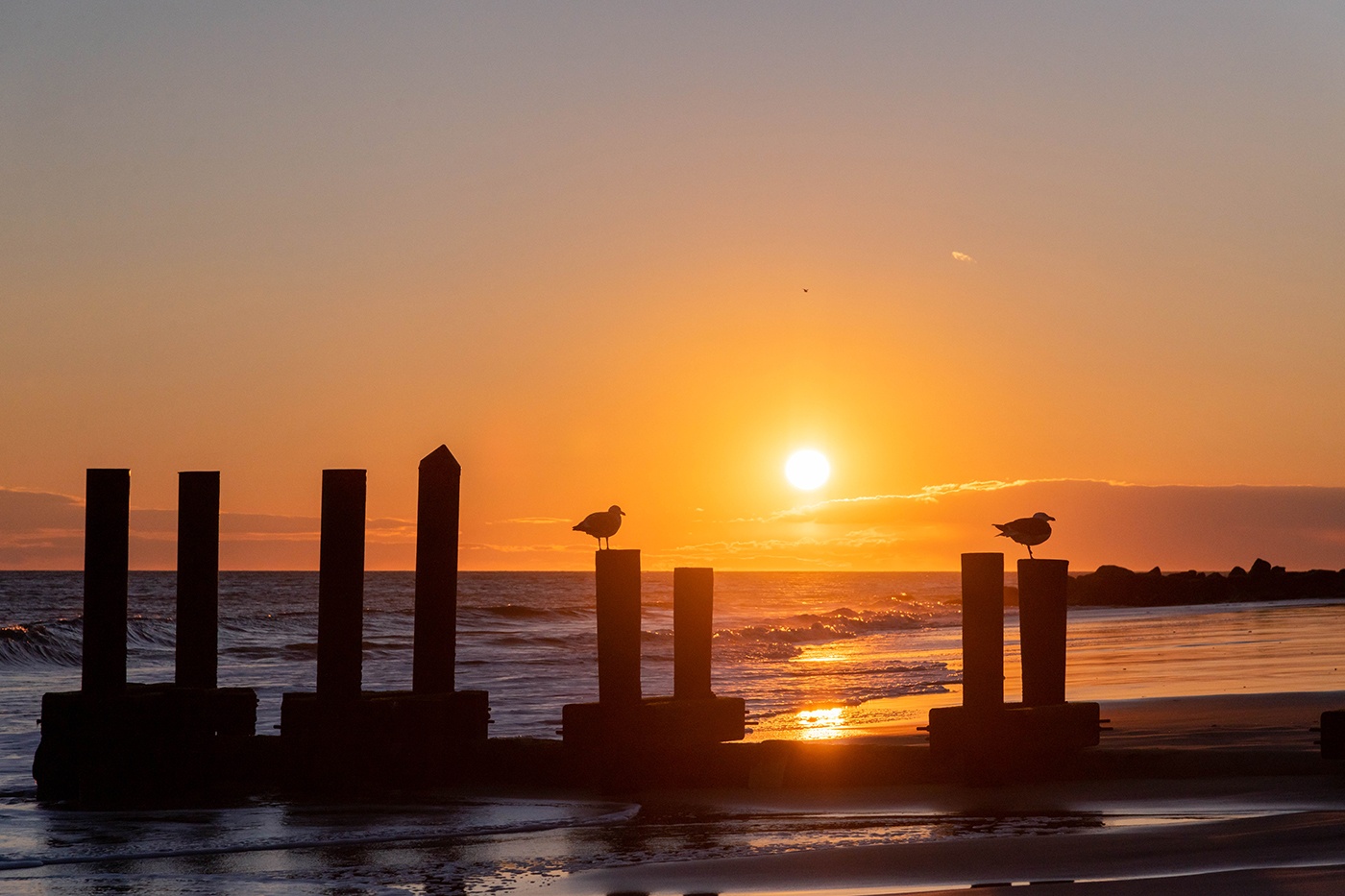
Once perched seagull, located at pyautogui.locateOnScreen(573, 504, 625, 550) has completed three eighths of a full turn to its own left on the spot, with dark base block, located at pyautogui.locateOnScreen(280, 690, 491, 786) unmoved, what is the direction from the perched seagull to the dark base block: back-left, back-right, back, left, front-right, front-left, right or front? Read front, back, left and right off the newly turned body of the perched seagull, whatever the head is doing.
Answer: left

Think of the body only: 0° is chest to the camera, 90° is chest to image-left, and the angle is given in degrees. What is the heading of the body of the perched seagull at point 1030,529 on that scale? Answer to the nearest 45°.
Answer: approximately 270°

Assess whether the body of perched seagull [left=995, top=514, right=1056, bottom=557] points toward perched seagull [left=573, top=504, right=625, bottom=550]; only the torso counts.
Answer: no

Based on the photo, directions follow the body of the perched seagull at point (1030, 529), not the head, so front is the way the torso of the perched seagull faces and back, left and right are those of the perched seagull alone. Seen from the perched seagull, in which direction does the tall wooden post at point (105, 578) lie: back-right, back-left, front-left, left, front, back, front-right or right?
back

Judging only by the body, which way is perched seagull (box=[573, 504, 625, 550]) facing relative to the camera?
to the viewer's right

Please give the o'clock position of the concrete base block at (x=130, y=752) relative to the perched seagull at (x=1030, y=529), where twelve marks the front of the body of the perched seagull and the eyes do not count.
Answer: The concrete base block is roughly at 6 o'clock from the perched seagull.

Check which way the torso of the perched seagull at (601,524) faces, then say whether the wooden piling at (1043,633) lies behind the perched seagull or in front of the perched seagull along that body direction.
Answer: in front

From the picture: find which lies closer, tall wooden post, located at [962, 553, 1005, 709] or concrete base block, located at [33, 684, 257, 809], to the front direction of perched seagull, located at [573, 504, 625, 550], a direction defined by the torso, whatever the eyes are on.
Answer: the tall wooden post

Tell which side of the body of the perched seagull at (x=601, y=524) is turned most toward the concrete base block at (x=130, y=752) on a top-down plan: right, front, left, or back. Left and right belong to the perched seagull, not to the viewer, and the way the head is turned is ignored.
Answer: back

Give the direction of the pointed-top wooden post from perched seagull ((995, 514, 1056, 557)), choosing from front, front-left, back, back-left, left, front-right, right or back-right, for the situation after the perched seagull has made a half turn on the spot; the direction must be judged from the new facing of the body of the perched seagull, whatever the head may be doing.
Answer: front

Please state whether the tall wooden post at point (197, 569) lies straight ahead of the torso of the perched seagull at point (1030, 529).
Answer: no

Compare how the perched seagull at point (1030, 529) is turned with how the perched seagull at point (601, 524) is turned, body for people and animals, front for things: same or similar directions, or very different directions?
same or similar directions

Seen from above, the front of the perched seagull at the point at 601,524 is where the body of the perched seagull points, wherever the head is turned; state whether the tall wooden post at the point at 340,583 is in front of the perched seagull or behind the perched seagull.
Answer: behind

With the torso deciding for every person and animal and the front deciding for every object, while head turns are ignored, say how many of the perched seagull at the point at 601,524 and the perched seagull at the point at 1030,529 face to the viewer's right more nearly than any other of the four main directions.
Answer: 2

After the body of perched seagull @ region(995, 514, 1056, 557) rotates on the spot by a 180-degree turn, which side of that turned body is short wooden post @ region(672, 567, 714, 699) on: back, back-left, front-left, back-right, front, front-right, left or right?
front
